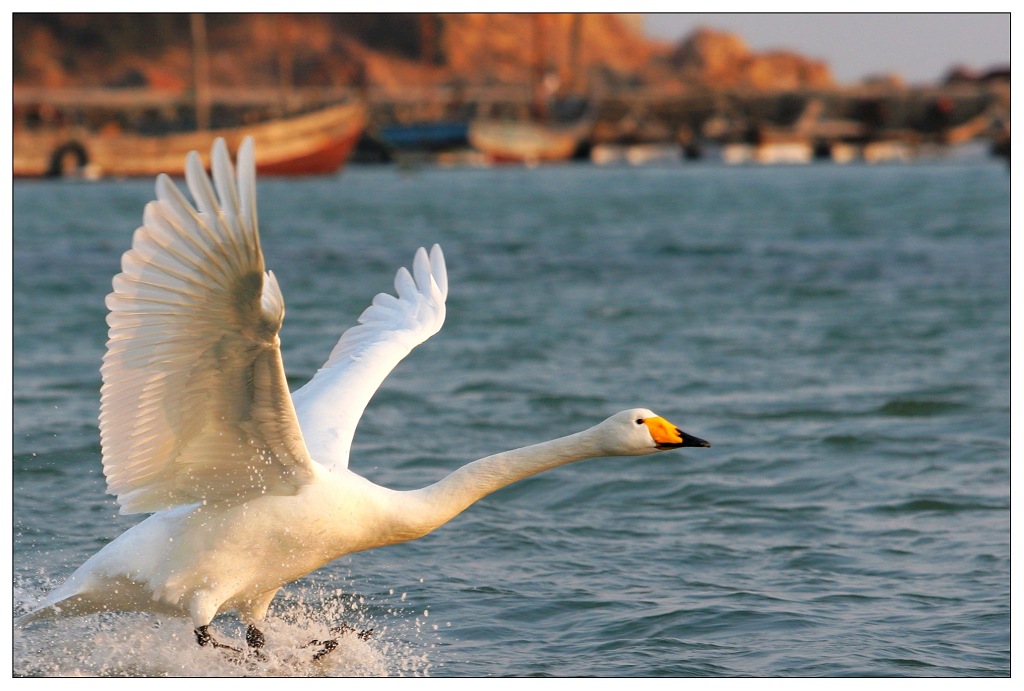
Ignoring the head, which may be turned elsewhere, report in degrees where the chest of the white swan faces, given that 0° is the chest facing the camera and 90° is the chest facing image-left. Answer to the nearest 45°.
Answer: approximately 270°

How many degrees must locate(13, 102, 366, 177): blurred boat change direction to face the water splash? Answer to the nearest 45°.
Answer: approximately 90° to its right

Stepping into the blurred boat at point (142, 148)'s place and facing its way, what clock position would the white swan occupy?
The white swan is roughly at 3 o'clock from the blurred boat.

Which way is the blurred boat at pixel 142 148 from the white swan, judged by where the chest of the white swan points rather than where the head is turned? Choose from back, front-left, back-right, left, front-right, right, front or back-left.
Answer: left

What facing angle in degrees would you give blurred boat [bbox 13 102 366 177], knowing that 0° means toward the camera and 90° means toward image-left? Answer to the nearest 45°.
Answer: approximately 270°

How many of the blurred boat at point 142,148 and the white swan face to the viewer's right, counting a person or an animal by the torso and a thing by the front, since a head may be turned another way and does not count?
2
